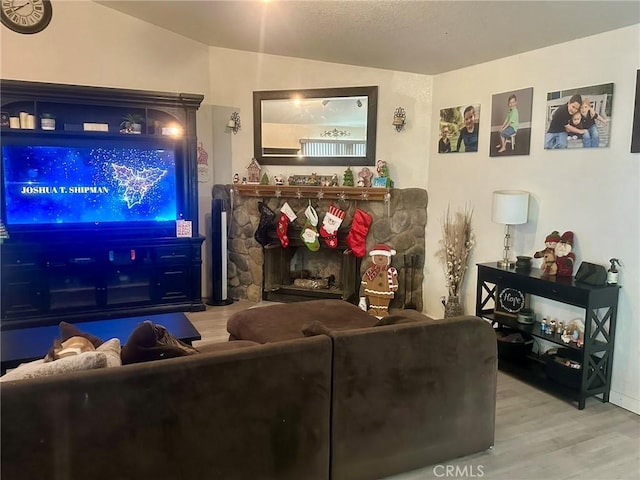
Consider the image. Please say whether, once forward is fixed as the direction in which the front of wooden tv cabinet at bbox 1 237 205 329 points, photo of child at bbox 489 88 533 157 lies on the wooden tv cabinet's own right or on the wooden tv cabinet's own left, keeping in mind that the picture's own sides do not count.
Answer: on the wooden tv cabinet's own left

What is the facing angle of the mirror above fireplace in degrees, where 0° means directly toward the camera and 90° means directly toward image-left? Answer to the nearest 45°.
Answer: approximately 0°

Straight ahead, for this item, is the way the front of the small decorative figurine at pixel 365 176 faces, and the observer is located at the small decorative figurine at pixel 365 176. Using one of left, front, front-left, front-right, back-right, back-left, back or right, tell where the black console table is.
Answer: front-left

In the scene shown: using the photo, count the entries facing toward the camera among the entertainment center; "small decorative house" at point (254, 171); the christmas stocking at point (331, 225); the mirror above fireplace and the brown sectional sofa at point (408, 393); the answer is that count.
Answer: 4

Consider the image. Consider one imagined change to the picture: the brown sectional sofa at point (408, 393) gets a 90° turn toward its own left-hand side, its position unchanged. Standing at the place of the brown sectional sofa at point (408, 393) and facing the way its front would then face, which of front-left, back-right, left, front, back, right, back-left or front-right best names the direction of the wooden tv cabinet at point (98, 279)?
right

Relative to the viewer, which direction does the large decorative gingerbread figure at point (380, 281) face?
toward the camera

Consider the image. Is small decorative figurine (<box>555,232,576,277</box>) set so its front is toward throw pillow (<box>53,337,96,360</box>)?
yes

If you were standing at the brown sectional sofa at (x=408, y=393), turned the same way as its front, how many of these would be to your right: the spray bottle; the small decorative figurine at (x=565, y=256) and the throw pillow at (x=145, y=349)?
2

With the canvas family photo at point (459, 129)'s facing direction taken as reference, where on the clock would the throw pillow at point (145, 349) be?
The throw pillow is roughly at 11 o'clock from the canvas family photo.

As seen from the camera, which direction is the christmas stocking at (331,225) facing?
toward the camera

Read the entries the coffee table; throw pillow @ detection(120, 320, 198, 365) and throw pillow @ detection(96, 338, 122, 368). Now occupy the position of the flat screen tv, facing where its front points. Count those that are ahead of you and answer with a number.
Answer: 3

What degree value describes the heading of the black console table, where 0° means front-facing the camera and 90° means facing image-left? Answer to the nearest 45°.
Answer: approximately 45°

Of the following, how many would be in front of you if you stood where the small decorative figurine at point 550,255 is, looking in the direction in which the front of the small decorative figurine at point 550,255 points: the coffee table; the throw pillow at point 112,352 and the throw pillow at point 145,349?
3

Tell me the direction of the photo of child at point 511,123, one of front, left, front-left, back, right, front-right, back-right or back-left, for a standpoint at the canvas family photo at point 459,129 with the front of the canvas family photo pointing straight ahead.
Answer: left

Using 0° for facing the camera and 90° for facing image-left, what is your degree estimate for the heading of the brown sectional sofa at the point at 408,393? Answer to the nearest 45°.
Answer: approximately 135°

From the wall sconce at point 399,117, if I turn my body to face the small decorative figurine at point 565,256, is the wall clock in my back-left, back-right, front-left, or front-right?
back-right
